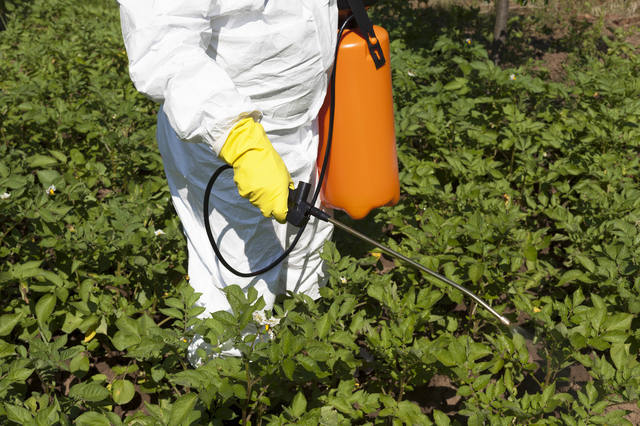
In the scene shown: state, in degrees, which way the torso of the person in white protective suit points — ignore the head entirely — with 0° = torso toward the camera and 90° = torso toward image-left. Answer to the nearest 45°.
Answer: approximately 315°

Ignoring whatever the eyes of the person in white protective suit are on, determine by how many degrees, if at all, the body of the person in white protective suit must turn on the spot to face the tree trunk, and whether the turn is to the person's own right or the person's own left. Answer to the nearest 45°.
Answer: approximately 90° to the person's own left
